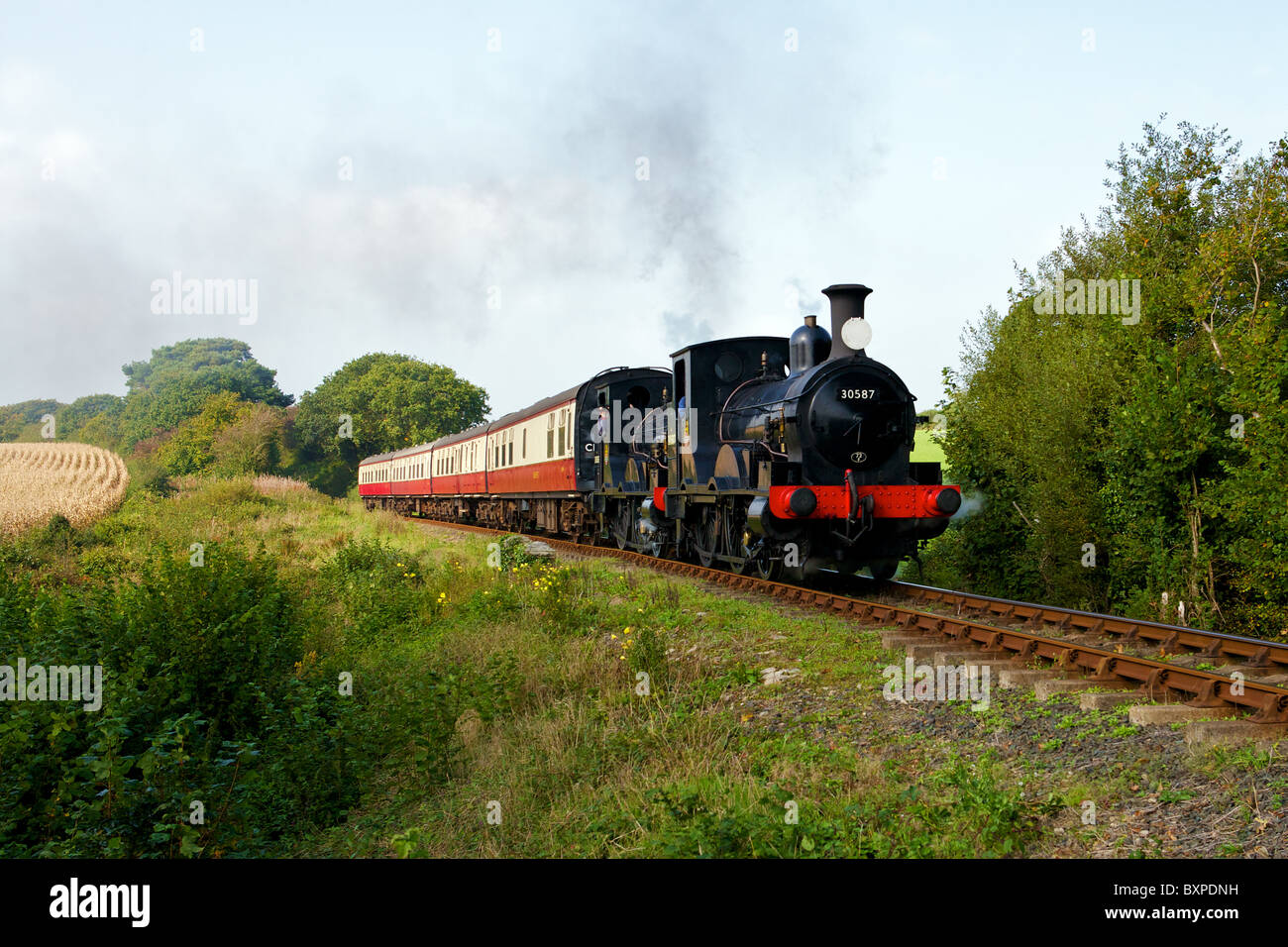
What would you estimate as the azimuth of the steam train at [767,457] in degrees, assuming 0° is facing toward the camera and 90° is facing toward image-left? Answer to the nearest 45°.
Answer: approximately 315°
